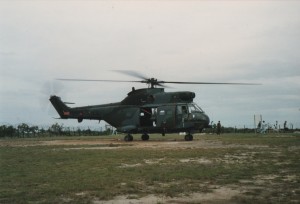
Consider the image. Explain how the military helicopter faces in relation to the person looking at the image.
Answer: facing to the right of the viewer
